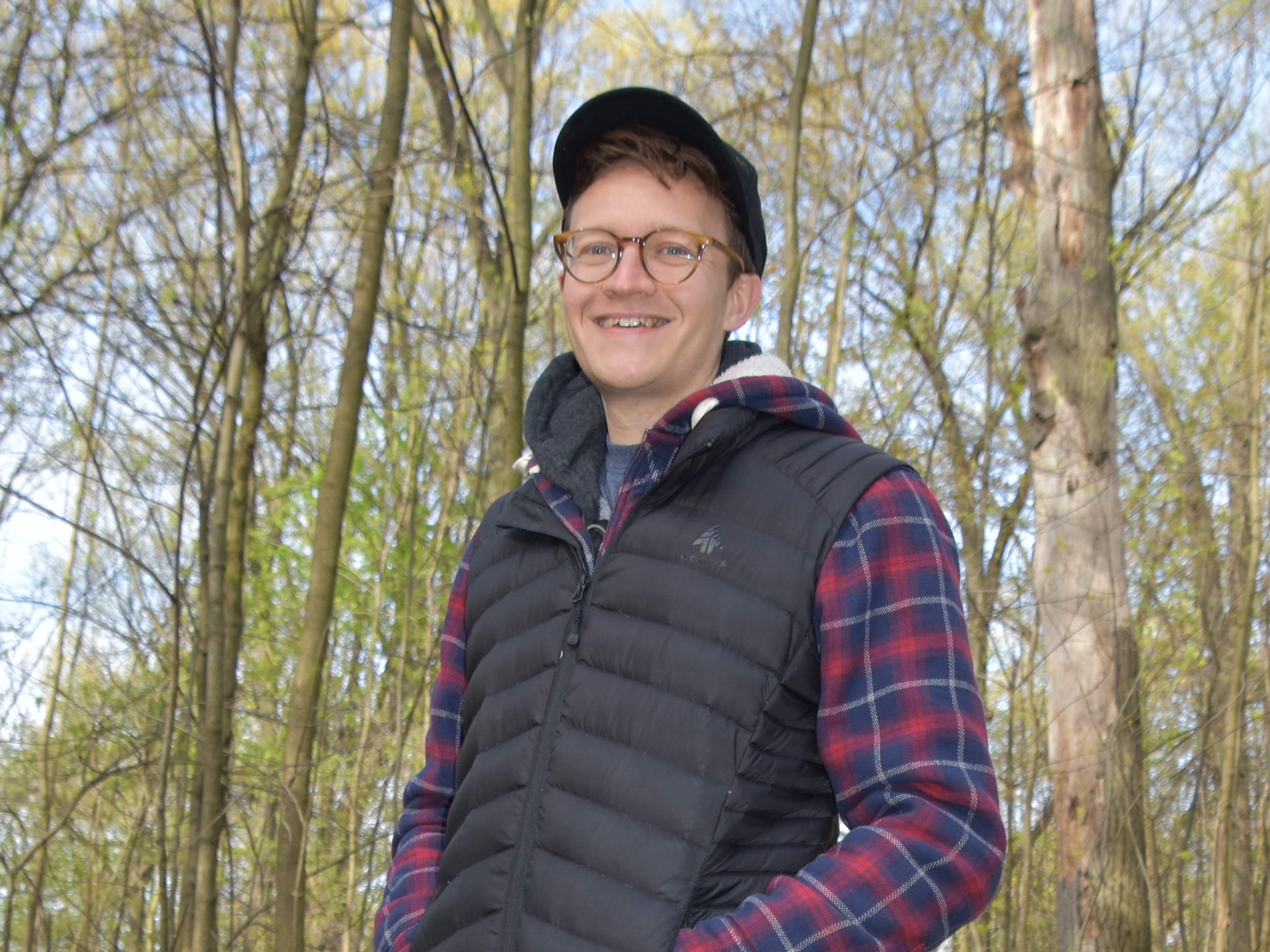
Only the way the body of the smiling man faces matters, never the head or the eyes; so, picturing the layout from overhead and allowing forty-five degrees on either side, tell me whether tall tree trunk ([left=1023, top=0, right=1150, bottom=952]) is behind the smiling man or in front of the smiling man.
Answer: behind

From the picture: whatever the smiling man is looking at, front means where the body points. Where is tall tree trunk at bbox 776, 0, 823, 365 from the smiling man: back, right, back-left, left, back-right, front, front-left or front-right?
back-right

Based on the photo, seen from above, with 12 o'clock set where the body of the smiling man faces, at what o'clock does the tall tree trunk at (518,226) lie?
The tall tree trunk is roughly at 4 o'clock from the smiling man.

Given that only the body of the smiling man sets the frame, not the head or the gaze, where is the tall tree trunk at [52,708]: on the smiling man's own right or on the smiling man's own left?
on the smiling man's own right

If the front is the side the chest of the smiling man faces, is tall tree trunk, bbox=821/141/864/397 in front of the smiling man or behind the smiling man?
behind

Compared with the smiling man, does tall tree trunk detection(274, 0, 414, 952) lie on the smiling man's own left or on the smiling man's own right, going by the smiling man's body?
on the smiling man's own right

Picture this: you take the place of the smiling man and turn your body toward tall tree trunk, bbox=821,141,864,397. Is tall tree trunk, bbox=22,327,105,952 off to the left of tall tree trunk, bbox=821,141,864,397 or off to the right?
left

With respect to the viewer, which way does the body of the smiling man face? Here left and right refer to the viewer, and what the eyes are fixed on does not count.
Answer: facing the viewer and to the left of the viewer
